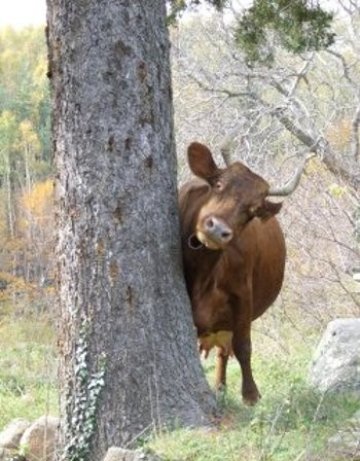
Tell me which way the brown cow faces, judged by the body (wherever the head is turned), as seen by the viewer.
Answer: toward the camera

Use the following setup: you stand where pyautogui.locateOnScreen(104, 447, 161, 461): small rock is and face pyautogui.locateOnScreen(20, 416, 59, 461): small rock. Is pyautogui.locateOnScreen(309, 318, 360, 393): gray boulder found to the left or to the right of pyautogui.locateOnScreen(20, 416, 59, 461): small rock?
right

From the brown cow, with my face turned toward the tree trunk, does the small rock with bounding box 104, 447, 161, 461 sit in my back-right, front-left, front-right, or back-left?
front-left

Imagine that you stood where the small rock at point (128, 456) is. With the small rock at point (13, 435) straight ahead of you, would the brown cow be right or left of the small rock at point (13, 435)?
right

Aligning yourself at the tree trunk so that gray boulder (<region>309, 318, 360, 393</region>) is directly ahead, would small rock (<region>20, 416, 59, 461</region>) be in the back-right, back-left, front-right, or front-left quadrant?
back-left

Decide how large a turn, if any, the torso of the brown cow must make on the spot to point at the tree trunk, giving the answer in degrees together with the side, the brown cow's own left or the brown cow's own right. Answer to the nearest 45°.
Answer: approximately 45° to the brown cow's own right

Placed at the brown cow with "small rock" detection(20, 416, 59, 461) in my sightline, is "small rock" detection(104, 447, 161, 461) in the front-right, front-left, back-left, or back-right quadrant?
front-left

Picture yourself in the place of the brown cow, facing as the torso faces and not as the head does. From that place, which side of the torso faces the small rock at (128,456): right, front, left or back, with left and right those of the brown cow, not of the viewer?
front

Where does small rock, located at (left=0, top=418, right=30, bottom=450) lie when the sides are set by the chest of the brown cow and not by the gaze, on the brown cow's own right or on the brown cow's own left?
on the brown cow's own right

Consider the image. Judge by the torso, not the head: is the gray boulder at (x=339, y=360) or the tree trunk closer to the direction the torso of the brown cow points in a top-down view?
the tree trunk

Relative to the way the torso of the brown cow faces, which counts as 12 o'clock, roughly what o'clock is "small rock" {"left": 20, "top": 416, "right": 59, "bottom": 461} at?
The small rock is roughly at 1 o'clock from the brown cow.

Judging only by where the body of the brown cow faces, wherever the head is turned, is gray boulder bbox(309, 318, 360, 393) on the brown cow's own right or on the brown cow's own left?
on the brown cow's own left

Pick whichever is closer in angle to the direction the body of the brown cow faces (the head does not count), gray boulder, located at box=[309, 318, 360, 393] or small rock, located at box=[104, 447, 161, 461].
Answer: the small rock
